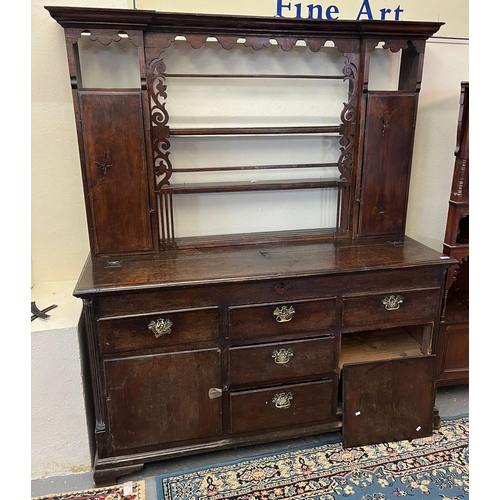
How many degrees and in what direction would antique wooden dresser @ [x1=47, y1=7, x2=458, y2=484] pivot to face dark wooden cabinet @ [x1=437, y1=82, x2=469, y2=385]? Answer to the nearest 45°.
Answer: approximately 90° to its left

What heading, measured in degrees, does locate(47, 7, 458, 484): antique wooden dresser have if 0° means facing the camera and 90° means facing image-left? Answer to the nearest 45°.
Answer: approximately 0°

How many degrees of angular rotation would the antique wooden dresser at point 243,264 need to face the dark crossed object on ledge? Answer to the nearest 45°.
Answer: approximately 90° to its right
